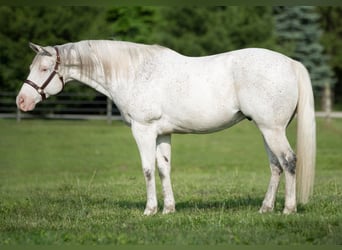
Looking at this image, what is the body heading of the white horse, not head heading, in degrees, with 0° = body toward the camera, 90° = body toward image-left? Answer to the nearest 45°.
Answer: approximately 90°

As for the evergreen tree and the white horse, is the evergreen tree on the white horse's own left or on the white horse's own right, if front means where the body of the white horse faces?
on the white horse's own right
